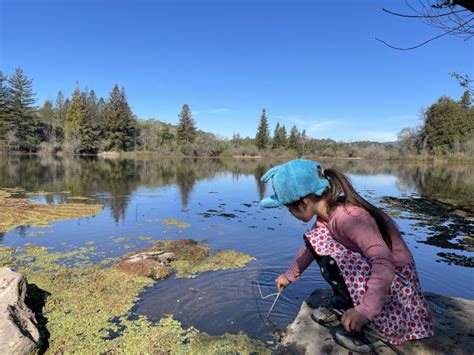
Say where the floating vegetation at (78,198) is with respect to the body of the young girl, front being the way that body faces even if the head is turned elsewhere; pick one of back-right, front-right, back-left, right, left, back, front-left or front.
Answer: front-right

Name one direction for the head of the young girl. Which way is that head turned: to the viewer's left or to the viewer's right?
to the viewer's left

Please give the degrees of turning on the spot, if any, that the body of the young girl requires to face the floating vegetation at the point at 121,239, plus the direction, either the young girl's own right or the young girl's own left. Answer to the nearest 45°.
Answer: approximately 45° to the young girl's own right

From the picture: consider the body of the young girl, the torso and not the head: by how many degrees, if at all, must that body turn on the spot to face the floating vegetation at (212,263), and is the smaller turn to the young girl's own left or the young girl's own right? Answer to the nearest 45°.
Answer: approximately 45° to the young girl's own right

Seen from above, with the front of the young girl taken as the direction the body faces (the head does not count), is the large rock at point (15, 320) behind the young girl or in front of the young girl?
in front

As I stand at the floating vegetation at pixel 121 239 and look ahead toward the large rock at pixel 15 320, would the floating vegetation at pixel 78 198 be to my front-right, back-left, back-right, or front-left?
back-right

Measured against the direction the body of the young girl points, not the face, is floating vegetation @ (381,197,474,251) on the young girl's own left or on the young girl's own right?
on the young girl's own right

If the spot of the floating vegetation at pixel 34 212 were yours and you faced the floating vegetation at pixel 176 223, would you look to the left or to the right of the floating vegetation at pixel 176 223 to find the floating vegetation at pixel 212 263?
right

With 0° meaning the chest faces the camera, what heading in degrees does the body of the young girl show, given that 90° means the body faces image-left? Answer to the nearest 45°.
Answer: approximately 90°
